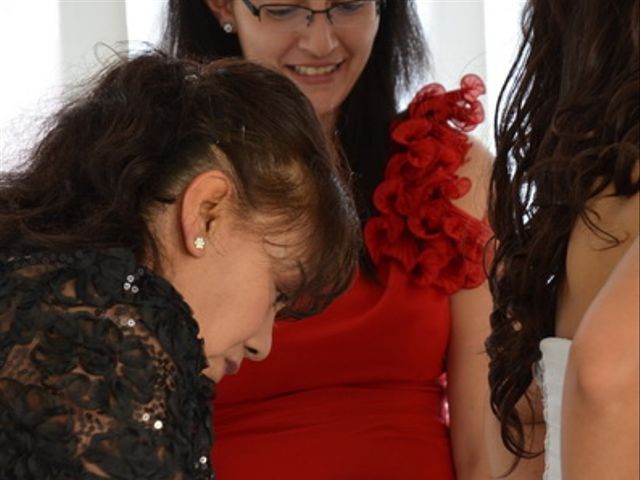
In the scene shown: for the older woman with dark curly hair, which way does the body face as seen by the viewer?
to the viewer's right

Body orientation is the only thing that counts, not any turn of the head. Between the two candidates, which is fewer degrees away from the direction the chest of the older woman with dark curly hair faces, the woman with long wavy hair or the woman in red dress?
the woman with long wavy hair

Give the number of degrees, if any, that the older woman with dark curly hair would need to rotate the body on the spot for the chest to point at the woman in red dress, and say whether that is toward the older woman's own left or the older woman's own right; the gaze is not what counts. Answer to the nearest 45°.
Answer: approximately 45° to the older woman's own left

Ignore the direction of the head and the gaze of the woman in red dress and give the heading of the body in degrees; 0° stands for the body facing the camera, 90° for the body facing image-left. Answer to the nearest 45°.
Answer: approximately 0°

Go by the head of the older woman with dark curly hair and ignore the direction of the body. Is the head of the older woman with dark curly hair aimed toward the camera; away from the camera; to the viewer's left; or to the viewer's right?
to the viewer's right

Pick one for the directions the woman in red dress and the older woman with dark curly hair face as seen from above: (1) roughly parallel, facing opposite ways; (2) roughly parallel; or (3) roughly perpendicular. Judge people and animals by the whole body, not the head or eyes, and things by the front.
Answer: roughly perpendicular

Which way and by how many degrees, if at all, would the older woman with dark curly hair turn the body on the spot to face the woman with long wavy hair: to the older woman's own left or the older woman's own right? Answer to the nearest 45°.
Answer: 0° — they already face them

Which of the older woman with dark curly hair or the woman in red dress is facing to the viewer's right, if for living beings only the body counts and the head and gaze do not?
the older woman with dark curly hair

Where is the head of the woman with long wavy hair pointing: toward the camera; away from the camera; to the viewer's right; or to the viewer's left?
away from the camera

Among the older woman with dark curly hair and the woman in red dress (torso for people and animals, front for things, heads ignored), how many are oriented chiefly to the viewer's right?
1
